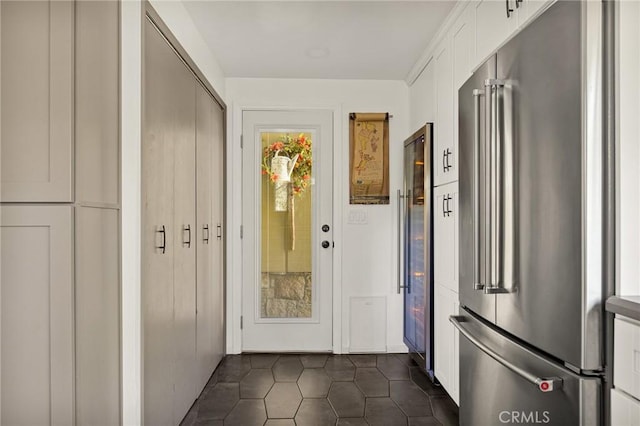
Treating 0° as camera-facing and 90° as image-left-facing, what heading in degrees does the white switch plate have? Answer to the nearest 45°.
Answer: approximately 0°

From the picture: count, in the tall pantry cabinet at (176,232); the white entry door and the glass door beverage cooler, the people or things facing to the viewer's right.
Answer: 1

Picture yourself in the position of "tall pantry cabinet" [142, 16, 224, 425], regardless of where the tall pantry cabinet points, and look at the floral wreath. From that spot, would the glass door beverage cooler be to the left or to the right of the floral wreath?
right

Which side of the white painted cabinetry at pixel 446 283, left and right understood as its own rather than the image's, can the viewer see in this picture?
left

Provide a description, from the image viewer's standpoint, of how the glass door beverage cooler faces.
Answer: facing to the left of the viewer

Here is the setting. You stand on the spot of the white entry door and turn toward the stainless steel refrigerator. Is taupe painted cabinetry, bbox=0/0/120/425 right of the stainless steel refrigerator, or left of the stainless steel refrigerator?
right

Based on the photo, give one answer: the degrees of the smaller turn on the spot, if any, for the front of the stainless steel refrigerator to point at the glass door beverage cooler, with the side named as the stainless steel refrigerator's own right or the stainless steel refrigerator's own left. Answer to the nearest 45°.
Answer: approximately 90° to the stainless steel refrigerator's own right

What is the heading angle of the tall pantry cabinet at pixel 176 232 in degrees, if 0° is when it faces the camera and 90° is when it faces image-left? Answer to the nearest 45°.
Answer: approximately 270°

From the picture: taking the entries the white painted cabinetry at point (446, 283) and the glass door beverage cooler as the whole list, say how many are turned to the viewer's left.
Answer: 2

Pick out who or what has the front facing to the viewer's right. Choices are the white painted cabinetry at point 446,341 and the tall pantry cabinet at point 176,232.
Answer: the tall pantry cabinet
